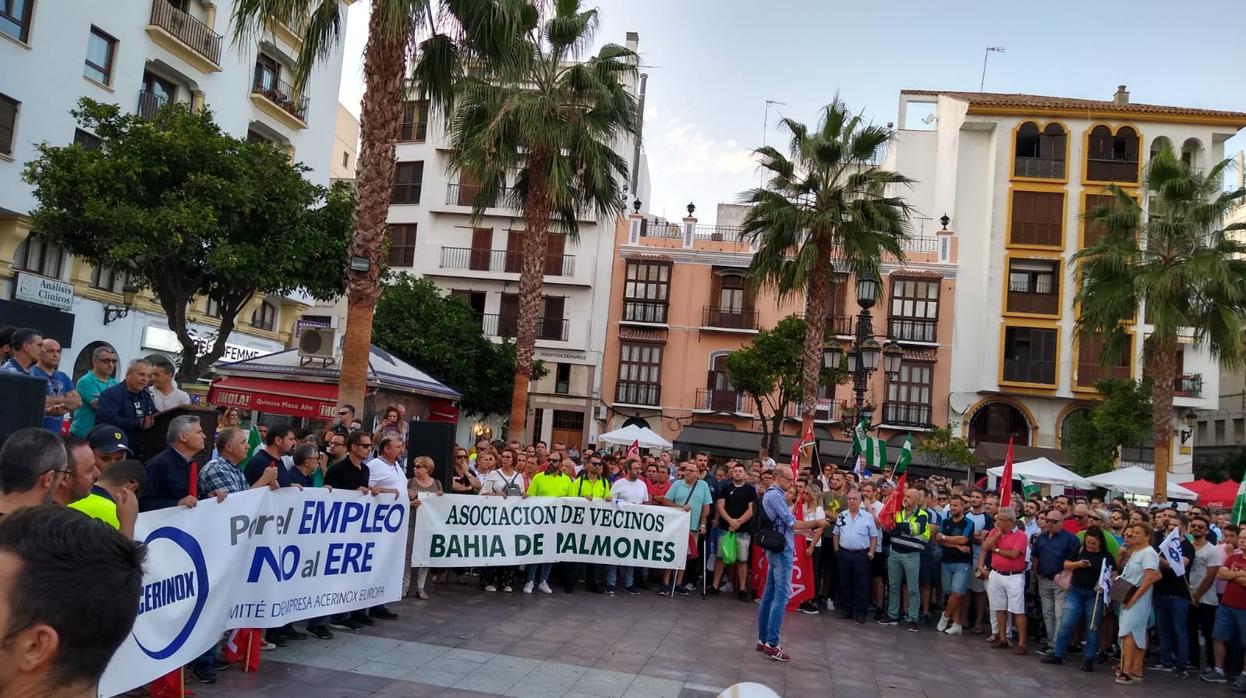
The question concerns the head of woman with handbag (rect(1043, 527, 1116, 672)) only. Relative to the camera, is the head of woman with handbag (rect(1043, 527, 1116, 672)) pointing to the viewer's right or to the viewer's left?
to the viewer's left

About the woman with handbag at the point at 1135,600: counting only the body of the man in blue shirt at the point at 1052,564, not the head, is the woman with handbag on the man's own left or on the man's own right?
on the man's own left

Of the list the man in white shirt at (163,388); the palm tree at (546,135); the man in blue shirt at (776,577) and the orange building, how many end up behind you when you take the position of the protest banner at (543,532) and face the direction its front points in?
2

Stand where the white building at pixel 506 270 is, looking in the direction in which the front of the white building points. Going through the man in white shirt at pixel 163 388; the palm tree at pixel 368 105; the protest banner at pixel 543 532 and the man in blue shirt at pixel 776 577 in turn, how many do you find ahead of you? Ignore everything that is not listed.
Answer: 4

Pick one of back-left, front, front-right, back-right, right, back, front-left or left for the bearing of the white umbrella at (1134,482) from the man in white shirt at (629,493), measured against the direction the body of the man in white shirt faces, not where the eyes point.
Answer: back-left

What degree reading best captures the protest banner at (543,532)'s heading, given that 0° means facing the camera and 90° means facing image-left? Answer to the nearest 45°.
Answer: approximately 0°

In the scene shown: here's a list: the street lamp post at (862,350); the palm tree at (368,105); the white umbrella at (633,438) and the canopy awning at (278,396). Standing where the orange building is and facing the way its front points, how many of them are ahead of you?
4

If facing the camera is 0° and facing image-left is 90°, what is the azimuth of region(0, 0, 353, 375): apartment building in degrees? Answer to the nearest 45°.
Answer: approximately 315°

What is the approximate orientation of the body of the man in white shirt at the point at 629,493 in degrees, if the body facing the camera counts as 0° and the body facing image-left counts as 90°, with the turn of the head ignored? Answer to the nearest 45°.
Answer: approximately 0°
